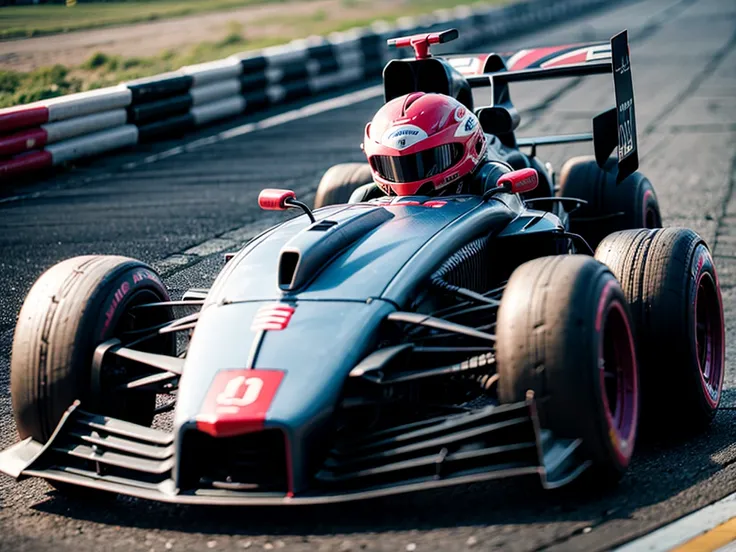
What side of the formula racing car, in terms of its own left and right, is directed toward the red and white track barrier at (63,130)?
right

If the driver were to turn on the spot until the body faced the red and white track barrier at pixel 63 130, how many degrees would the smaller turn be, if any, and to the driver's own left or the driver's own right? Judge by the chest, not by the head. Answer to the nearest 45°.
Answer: approximately 90° to the driver's own right

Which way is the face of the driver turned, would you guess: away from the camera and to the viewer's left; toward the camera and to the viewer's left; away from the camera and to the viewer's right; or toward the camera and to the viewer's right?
toward the camera and to the viewer's left

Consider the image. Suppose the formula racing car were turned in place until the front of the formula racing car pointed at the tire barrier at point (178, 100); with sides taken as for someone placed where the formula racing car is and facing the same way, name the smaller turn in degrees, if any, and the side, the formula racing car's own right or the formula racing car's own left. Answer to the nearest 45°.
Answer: approximately 135° to the formula racing car's own right

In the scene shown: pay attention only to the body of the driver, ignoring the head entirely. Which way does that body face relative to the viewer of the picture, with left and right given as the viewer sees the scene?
facing the viewer and to the left of the viewer

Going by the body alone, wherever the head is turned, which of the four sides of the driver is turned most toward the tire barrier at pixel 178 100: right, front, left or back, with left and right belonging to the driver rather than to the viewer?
right
